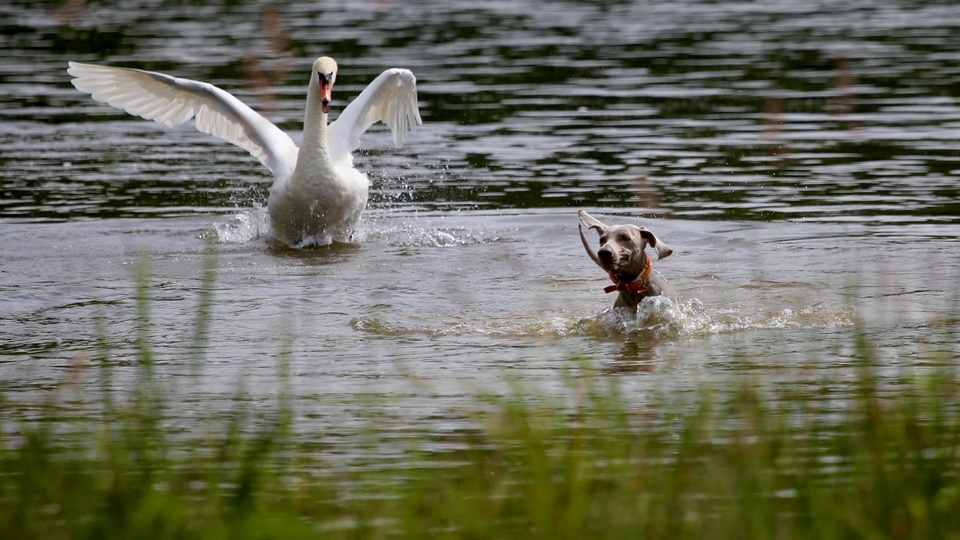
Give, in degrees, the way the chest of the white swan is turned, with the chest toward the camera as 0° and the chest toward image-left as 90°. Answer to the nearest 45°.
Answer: approximately 0°

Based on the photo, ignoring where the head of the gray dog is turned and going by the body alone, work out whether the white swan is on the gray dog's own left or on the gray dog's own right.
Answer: on the gray dog's own right

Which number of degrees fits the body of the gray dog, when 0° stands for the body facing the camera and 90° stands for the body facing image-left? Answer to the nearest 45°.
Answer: approximately 45°
